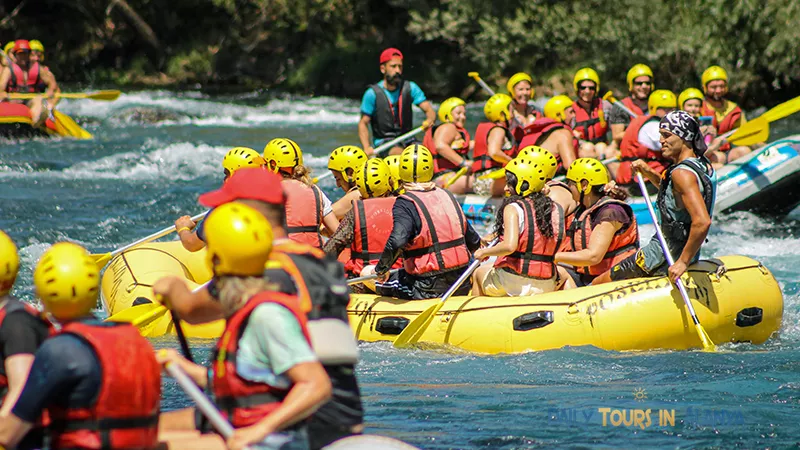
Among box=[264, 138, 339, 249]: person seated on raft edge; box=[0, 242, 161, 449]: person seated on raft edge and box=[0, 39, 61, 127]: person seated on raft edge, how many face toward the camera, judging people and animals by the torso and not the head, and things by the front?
1

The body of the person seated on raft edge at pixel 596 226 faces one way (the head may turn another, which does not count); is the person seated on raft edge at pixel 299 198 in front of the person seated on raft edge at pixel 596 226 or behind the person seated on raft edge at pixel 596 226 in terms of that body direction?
in front

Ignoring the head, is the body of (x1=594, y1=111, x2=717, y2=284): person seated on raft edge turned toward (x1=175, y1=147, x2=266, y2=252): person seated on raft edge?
yes

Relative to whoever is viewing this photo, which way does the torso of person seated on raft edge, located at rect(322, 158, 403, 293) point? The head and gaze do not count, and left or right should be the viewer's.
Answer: facing away from the viewer and to the left of the viewer

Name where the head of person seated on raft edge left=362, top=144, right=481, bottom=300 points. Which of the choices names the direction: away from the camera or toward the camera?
away from the camera

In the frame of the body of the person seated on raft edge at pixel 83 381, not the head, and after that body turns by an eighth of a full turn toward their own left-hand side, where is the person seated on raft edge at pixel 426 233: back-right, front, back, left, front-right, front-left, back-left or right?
back-right

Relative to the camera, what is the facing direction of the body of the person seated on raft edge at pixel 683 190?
to the viewer's left

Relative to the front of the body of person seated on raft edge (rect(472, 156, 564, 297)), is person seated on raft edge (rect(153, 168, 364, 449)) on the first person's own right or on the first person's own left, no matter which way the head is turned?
on the first person's own left

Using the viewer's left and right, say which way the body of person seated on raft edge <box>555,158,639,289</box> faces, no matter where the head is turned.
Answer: facing to the left of the viewer
